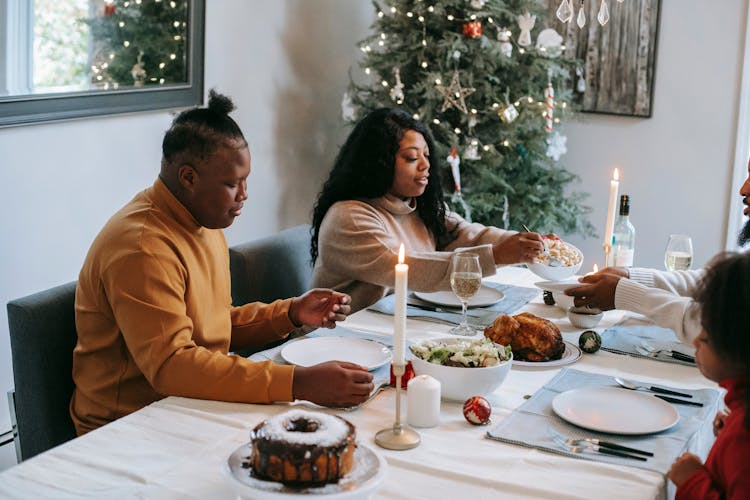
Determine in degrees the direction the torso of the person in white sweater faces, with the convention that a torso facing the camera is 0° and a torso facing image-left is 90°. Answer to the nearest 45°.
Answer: approximately 90°

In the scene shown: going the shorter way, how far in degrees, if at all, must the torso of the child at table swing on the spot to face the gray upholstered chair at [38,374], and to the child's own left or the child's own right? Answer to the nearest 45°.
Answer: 0° — they already face it

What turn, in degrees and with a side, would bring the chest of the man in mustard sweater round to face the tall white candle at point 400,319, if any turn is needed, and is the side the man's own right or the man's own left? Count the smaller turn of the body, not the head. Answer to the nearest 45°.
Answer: approximately 45° to the man's own right

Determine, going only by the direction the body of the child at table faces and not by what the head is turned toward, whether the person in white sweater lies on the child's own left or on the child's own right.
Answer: on the child's own right

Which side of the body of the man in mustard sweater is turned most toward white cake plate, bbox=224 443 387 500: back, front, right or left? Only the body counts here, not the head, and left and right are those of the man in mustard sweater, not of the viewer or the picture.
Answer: right

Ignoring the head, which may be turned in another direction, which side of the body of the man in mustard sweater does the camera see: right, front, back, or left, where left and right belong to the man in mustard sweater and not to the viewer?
right

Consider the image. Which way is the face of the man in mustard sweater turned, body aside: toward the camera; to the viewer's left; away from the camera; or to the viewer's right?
to the viewer's right

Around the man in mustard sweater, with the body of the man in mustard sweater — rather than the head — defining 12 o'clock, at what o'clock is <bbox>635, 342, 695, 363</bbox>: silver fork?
The silver fork is roughly at 12 o'clock from the man in mustard sweater.

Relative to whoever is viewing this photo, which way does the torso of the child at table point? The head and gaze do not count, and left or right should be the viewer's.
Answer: facing to the left of the viewer
